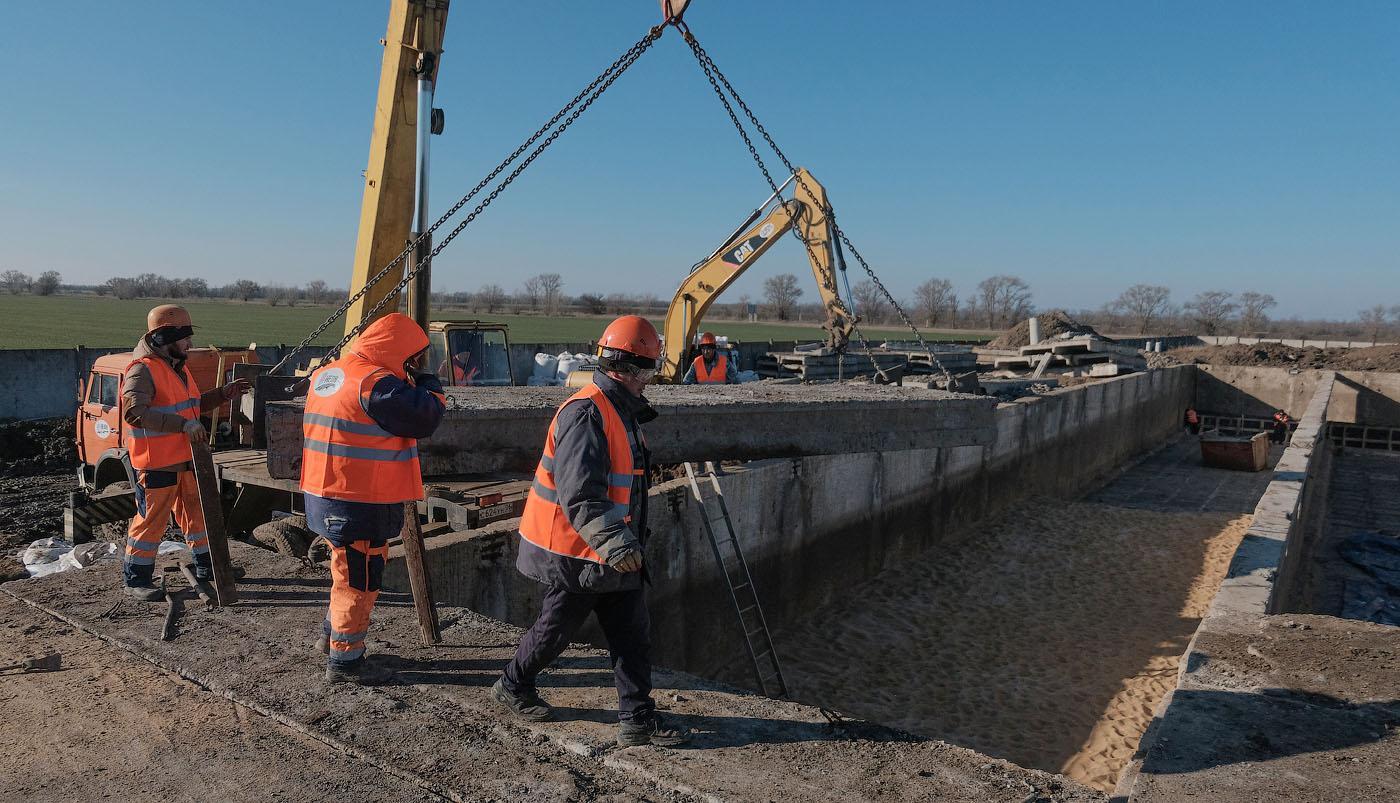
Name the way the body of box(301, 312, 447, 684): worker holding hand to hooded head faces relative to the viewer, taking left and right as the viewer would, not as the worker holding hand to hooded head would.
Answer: facing away from the viewer and to the right of the viewer

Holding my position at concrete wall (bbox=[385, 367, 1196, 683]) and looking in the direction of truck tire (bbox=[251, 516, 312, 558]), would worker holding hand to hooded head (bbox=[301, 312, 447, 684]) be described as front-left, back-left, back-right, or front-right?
front-left

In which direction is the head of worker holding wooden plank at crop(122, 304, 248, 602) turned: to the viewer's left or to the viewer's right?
to the viewer's right

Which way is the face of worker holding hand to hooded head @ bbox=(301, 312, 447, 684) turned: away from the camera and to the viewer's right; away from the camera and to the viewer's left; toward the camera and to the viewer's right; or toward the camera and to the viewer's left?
away from the camera and to the viewer's right

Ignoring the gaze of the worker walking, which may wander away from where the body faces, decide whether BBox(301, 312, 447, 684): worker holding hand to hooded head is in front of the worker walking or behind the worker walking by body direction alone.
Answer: behind

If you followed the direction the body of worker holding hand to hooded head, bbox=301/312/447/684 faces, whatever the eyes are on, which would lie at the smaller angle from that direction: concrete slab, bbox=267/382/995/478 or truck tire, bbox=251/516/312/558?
the concrete slab

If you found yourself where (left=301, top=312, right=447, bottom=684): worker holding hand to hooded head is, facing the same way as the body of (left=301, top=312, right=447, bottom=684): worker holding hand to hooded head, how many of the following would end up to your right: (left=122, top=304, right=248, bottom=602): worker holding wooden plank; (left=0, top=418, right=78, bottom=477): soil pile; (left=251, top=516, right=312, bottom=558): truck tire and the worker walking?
1

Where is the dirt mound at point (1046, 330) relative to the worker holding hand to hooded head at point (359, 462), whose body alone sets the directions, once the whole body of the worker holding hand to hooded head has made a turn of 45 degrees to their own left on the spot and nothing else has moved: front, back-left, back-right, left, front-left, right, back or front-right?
front-right

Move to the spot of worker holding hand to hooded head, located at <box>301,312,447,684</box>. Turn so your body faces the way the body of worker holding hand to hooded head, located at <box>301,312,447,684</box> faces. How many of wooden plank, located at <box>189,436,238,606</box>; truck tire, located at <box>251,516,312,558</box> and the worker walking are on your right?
1

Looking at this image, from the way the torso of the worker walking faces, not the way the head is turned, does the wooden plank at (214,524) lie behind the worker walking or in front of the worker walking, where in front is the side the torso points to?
behind

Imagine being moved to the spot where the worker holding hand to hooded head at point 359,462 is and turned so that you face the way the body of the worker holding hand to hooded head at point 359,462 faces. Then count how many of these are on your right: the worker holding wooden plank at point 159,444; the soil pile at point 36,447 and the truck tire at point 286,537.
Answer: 0

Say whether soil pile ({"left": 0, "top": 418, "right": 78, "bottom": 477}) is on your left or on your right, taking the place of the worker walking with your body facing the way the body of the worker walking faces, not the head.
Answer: on your left

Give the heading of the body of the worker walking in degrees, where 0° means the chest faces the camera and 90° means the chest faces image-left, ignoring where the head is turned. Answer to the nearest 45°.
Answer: approximately 270°
